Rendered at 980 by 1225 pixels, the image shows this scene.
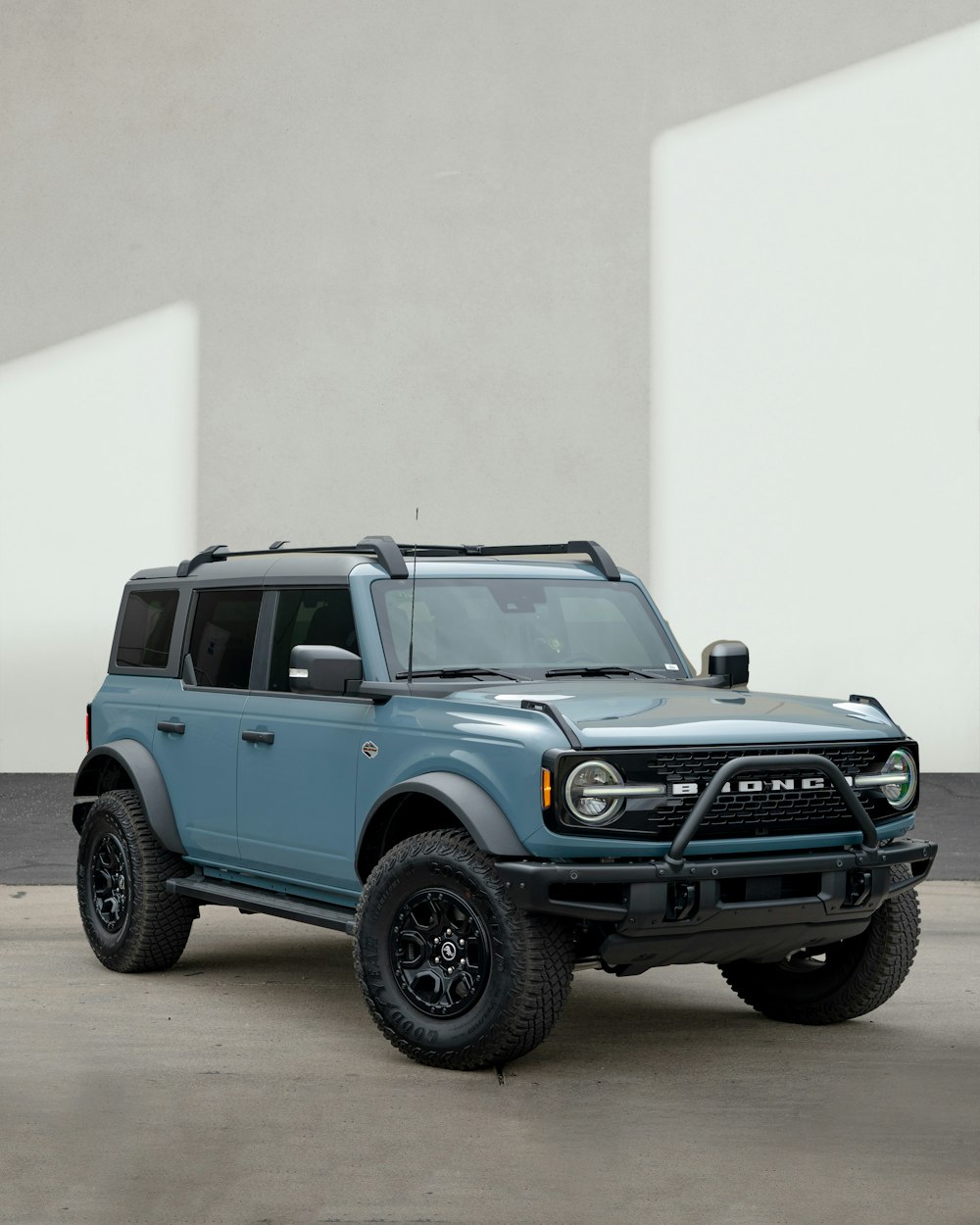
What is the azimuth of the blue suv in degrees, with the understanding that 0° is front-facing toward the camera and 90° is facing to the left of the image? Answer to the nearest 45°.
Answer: approximately 315°
